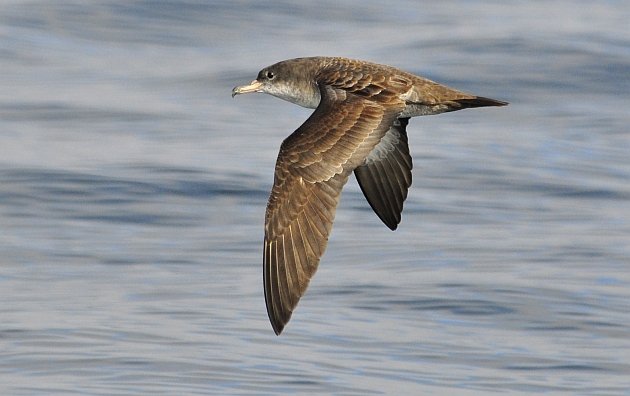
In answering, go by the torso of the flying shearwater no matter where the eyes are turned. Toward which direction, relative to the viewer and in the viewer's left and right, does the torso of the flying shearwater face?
facing to the left of the viewer
